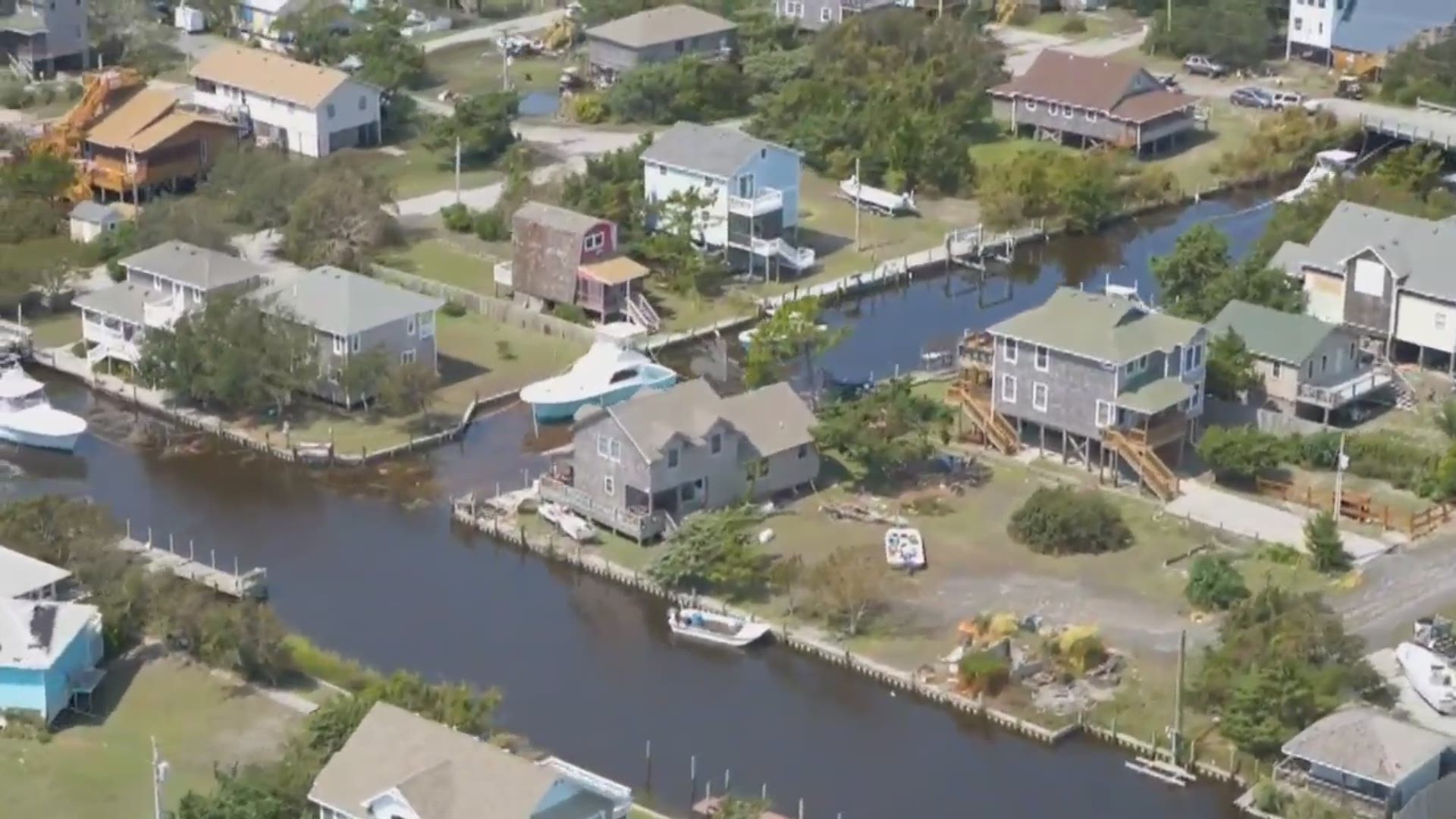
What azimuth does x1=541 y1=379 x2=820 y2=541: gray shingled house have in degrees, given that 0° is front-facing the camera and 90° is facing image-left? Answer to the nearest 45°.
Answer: approximately 315°

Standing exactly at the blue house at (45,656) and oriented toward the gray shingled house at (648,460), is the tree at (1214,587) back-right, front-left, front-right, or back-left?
front-right

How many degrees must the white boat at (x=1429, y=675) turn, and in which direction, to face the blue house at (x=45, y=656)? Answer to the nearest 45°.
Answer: approximately 45° to its left

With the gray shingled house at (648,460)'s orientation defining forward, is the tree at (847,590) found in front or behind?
in front

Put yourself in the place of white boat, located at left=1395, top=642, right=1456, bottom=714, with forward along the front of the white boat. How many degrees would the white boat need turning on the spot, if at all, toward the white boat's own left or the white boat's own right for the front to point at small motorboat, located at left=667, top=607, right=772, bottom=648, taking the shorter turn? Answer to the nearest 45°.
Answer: approximately 45° to the white boat's own left

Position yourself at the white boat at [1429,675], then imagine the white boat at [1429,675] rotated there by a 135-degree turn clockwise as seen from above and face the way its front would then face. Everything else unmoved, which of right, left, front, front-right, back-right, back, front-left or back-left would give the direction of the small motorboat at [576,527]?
back

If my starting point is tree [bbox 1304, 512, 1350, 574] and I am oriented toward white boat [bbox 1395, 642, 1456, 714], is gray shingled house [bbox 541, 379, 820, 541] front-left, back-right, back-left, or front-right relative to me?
back-right

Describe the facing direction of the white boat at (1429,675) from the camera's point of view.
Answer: facing away from the viewer and to the left of the viewer

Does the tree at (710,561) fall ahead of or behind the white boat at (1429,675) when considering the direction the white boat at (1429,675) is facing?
ahead

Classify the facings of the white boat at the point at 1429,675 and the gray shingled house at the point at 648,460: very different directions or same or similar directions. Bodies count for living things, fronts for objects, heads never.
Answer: very different directions
